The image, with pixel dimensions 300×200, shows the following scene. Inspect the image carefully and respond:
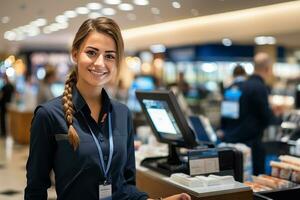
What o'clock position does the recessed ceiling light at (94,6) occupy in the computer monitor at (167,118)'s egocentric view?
The recessed ceiling light is roughly at 4 o'clock from the computer monitor.

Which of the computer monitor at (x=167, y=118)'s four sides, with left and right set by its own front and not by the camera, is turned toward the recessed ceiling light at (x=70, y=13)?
right

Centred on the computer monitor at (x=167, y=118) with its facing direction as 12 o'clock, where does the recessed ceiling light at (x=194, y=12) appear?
The recessed ceiling light is roughly at 5 o'clock from the computer monitor.

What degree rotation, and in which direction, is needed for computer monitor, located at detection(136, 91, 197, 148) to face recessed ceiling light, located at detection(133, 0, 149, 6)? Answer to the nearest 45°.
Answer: approximately 135° to its right

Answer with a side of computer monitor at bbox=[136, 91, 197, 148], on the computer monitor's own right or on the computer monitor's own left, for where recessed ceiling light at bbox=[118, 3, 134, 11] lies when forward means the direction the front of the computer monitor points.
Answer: on the computer monitor's own right

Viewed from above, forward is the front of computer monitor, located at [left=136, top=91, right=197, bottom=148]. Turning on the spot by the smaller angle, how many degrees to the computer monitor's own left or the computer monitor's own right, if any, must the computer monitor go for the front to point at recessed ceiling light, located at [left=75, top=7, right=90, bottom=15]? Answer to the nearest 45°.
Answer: approximately 135° to the computer monitor's own right

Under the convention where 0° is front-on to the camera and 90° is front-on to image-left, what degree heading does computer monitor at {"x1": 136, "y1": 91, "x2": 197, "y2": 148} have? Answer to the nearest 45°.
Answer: approximately 45°

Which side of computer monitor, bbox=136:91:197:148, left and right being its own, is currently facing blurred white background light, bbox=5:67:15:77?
right

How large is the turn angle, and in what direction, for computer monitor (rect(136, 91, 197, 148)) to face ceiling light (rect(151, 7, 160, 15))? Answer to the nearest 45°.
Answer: approximately 135° to its right

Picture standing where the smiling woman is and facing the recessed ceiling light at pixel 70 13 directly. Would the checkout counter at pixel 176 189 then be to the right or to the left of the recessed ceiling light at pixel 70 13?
right
